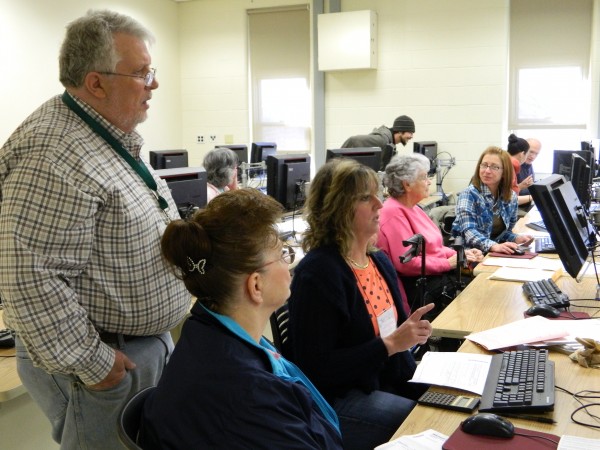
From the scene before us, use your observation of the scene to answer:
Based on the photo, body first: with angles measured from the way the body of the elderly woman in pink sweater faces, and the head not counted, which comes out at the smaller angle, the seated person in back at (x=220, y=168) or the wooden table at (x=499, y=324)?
the wooden table

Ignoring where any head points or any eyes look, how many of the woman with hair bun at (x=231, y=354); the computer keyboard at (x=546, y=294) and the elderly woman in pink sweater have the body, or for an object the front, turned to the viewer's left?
1

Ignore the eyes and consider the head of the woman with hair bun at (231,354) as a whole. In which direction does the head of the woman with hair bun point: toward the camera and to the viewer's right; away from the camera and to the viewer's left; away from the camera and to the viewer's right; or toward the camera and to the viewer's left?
away from the camera and to the viewer's right

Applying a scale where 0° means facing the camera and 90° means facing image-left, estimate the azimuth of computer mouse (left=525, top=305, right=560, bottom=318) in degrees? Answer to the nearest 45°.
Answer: approximately 270°

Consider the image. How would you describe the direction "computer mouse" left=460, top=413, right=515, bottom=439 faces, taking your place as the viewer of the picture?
facing to the right of the viewer

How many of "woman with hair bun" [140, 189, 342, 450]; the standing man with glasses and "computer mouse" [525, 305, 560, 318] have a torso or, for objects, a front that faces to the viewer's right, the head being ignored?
3

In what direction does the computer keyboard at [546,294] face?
to the viewer's left

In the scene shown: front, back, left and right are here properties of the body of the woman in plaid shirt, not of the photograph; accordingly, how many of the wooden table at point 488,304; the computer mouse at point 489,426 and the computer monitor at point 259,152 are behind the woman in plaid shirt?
1

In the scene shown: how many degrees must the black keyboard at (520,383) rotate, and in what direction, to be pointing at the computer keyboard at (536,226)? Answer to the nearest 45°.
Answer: approximately 90° to its right

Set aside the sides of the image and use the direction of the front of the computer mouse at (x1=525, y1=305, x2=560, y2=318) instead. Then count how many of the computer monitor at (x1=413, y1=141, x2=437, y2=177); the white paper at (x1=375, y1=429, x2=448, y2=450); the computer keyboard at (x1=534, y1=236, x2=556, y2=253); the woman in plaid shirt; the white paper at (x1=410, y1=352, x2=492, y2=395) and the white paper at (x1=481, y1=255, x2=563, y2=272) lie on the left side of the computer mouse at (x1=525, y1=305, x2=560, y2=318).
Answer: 4

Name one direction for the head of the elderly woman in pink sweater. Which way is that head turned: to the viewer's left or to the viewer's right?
to the viewer's right

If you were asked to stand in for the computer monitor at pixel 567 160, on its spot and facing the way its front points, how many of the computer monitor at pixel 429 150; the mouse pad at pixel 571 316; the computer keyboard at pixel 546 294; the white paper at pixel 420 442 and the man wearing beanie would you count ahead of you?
2

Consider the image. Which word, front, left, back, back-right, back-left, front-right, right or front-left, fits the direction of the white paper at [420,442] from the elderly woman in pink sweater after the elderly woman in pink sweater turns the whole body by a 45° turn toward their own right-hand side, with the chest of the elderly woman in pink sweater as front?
front-right

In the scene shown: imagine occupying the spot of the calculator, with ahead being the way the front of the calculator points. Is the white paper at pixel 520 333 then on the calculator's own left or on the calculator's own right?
on the calculator's own right

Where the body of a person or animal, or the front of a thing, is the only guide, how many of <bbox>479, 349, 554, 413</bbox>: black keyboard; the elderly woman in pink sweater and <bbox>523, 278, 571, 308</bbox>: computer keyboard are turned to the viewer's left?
2

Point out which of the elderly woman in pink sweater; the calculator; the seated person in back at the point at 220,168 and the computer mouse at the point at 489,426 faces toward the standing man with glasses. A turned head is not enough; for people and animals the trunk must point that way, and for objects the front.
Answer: the calculator

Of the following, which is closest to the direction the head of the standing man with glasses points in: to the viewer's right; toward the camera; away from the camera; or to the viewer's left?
to the viewer's right

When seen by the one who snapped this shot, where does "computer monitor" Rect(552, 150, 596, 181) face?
facing away from the viewer and to the left of the viewer
